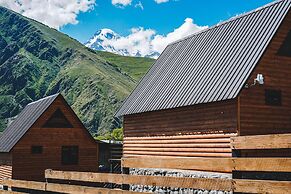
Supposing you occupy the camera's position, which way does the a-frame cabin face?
facing the viewer and to the right of the viewer

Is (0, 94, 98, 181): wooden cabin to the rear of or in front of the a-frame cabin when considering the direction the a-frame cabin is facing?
to the rear

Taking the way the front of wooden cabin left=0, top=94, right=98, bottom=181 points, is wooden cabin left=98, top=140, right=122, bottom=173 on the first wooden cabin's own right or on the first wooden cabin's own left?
on the first wooden cabin's own left

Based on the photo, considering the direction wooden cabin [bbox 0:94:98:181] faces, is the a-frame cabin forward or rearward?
forward

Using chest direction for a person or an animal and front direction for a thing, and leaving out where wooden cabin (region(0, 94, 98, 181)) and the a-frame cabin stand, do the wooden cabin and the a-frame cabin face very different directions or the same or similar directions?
same or similar directions

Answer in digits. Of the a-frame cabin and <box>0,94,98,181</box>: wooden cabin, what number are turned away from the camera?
0

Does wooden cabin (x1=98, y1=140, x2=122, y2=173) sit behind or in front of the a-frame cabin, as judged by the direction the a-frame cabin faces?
behind
